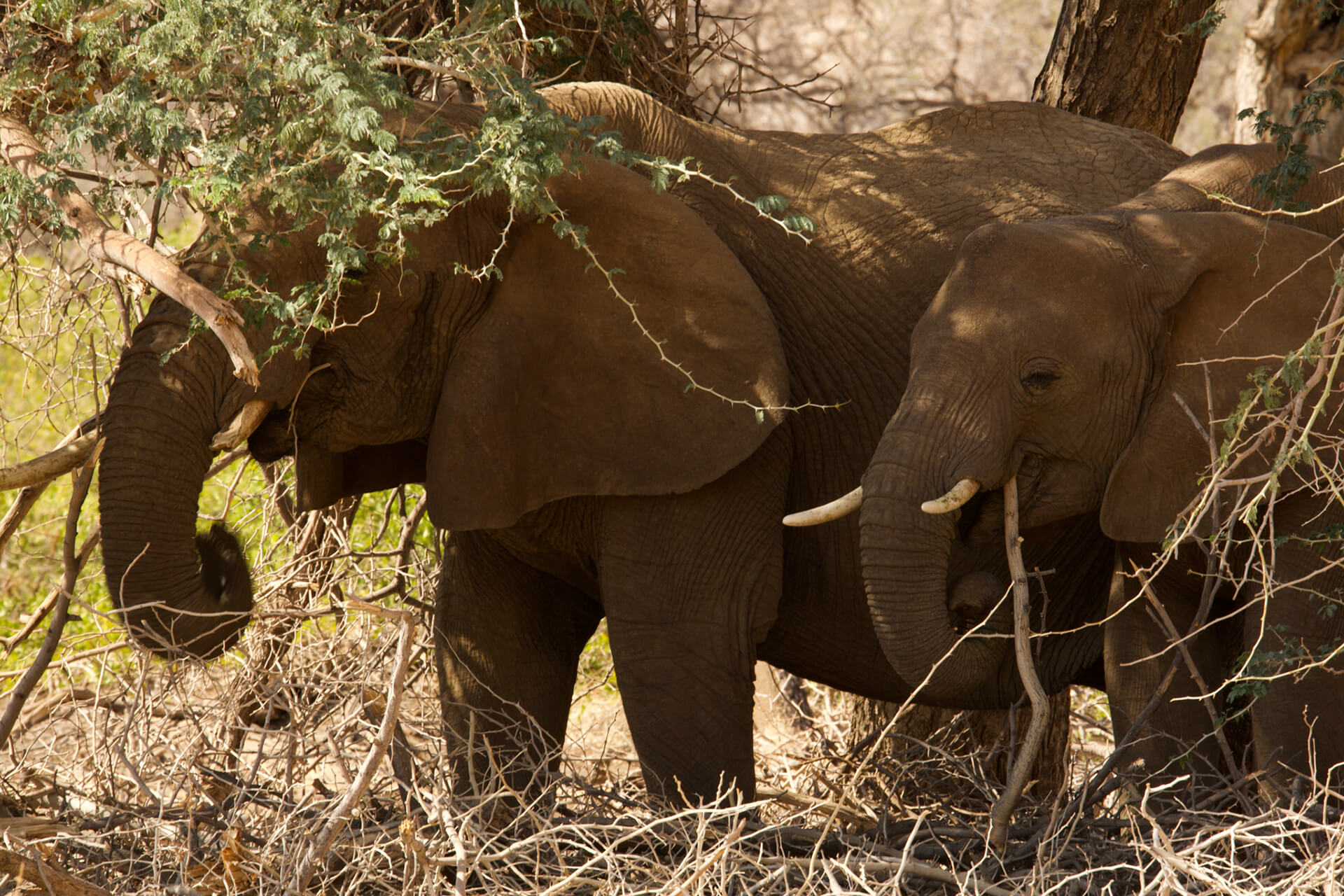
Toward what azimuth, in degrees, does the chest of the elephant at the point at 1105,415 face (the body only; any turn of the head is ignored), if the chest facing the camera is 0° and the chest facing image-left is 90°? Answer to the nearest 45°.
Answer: approximately 45°

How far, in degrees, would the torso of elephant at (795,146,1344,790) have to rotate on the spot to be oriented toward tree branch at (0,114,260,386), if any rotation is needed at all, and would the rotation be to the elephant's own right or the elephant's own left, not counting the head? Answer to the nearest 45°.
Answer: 0° — it already faces it

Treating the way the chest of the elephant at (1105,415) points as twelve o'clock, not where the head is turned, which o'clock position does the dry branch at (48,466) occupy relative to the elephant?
The dry branch is roughly at 1 o'clock from the elephant.

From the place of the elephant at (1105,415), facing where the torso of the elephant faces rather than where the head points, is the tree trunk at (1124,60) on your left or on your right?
on your right

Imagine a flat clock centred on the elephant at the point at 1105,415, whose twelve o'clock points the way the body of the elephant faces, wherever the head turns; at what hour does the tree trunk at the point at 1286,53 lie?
The tree trunk is roughly at 5 o'clock from the elephant.
